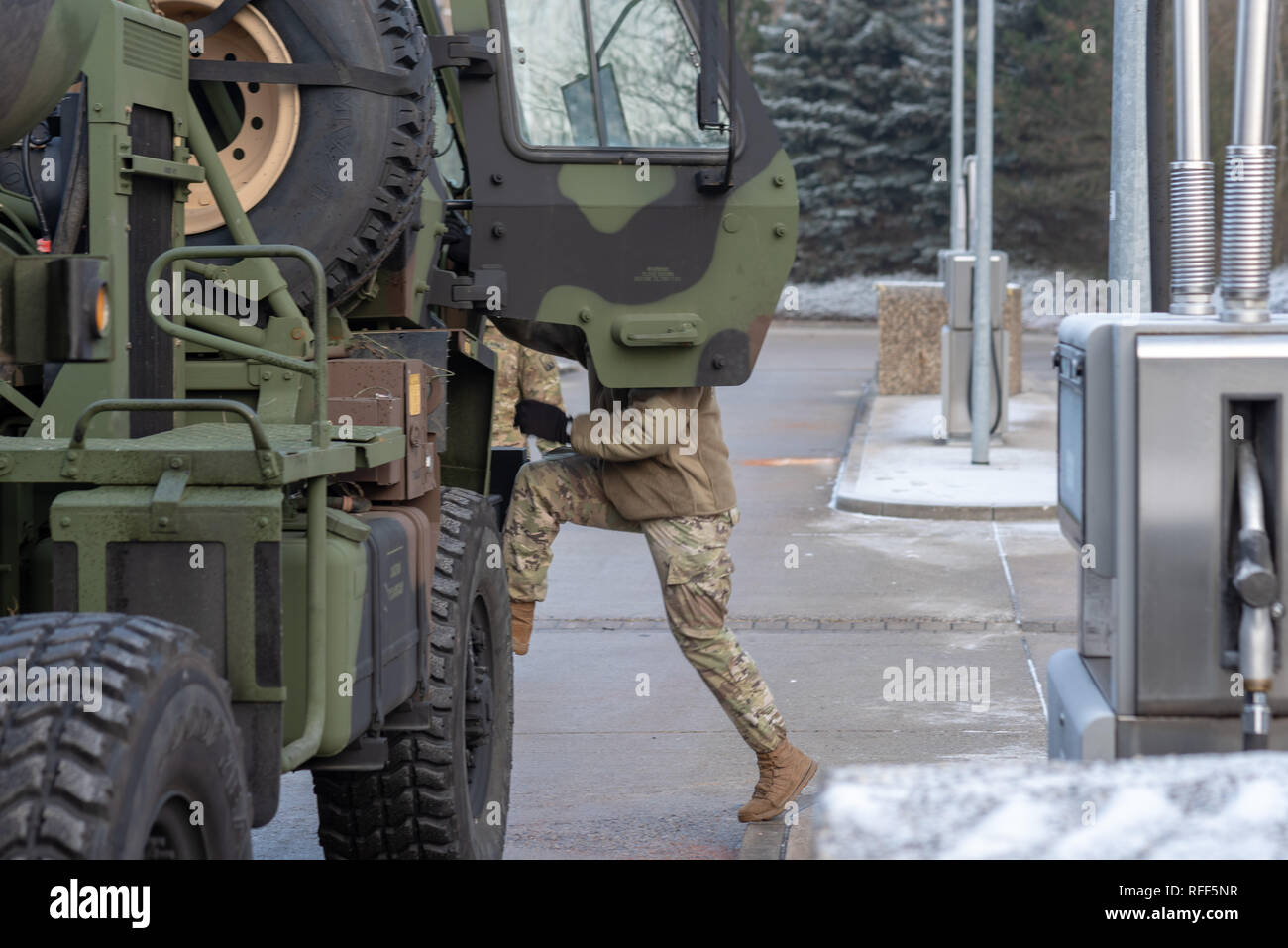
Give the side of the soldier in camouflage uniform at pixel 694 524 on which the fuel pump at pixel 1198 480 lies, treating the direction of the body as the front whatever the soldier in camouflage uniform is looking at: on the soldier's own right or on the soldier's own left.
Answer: on the soldier's own left

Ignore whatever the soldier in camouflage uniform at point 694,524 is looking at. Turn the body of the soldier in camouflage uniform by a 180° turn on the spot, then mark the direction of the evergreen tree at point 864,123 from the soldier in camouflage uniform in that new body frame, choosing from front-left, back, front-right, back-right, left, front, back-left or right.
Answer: left

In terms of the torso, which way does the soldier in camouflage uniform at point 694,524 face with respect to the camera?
to the viewer's left
